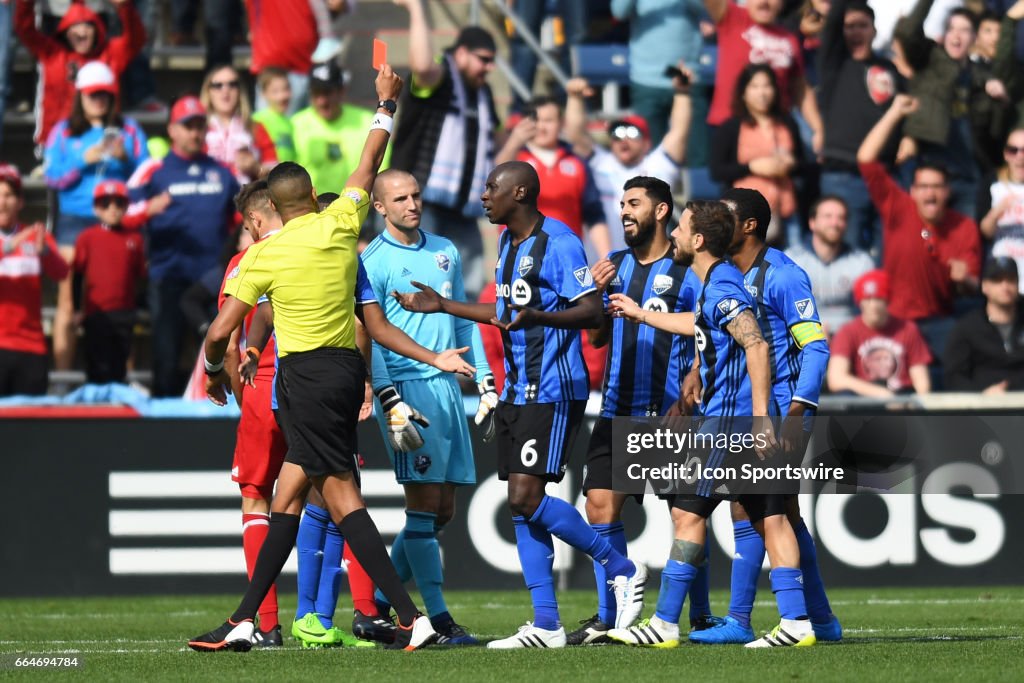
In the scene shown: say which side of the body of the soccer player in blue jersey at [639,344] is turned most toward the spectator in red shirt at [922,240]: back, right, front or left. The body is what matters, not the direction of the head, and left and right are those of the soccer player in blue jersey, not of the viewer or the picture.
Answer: back

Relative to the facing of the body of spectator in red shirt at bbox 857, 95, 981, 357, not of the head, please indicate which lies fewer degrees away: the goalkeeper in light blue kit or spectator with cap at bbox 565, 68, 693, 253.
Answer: the goalkeeper in light blue kit

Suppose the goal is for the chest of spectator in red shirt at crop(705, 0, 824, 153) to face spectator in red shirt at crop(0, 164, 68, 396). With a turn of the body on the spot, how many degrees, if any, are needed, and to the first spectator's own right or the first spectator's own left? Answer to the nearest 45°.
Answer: approximately 45° to the first spectator's own right

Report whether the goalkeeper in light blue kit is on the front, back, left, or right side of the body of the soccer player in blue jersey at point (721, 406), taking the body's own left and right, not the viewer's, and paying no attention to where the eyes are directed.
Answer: front

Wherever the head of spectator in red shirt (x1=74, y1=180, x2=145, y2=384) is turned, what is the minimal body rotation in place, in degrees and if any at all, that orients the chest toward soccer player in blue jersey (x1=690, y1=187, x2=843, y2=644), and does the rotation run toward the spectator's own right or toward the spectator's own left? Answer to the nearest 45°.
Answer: approximately 45° to the spectator's own left

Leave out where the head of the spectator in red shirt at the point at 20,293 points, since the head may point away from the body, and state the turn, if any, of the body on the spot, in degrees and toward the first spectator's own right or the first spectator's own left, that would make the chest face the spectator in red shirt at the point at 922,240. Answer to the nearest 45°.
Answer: approximately 90° to the first spectator's own left

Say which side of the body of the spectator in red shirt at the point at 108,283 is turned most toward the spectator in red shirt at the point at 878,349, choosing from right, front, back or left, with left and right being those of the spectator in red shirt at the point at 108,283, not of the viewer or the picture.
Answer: left

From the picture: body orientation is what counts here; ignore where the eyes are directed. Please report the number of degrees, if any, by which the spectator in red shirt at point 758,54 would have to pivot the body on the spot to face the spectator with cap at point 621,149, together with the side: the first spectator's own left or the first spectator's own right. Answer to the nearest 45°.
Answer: approximately 45° to the first spectator's own right

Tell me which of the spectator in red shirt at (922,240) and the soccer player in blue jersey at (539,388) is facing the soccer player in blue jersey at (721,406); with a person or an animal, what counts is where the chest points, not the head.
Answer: the spectator in red shirt

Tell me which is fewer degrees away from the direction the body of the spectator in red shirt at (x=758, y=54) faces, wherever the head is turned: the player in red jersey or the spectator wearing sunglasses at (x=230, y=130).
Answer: the player in red jersey

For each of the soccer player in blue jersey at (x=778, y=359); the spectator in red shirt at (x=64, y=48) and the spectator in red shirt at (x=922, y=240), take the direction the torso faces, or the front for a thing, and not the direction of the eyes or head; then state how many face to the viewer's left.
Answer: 1

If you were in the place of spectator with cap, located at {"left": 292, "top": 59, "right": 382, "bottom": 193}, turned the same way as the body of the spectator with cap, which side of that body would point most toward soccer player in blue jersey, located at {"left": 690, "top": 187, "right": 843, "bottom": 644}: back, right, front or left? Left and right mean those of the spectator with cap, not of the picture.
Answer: front

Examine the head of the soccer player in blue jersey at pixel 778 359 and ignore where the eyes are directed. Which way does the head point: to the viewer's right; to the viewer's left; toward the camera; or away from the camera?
to the viewer's left

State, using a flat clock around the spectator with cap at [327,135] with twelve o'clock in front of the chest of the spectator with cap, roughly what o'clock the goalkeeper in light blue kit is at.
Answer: The goalkeeper in light blue kit is roughly at 12 o'clock from the spectator with cap.
